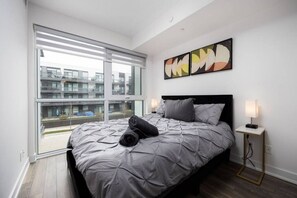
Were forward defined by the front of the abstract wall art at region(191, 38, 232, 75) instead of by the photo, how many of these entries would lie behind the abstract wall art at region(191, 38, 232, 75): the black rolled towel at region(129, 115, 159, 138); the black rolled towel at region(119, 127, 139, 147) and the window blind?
0

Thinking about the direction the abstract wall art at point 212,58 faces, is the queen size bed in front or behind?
in front

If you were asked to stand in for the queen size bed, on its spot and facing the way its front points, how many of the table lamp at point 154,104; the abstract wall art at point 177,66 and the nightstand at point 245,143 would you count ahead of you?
0

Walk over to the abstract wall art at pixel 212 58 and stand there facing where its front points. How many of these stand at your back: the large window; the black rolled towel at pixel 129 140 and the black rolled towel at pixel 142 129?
0

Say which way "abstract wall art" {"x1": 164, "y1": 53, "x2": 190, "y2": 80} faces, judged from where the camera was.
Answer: facing the viewer and to the left of the viewer

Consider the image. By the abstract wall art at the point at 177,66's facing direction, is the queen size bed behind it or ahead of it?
ahead

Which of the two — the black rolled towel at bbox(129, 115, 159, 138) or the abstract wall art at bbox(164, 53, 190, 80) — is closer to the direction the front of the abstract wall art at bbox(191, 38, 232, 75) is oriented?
the black rolled towel

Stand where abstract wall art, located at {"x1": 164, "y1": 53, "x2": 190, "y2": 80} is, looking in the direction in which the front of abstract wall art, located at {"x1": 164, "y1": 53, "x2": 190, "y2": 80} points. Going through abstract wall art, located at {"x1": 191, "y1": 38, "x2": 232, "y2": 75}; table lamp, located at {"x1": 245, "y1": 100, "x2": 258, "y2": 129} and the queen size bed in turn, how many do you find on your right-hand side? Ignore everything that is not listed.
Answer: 0

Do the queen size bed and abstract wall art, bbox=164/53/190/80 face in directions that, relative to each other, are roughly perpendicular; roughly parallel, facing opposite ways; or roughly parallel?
roughly parallel

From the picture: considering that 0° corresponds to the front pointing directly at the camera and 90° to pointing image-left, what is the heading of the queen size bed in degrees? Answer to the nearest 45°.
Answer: approximately 45°

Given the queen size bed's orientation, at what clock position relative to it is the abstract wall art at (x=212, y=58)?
The abstract wall art is roughly at 6 o'clock from the queen size bed.

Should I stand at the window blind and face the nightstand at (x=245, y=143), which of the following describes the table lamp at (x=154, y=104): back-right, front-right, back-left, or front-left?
front-left

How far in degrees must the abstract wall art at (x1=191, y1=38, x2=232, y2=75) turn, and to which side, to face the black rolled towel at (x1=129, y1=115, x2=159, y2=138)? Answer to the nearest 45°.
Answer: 0° — it already faces it

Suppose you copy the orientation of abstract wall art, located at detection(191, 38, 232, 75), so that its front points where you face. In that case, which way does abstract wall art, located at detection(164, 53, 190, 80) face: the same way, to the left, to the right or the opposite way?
the same way

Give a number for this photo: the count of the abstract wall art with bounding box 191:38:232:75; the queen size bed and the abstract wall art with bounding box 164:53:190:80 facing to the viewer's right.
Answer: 0
